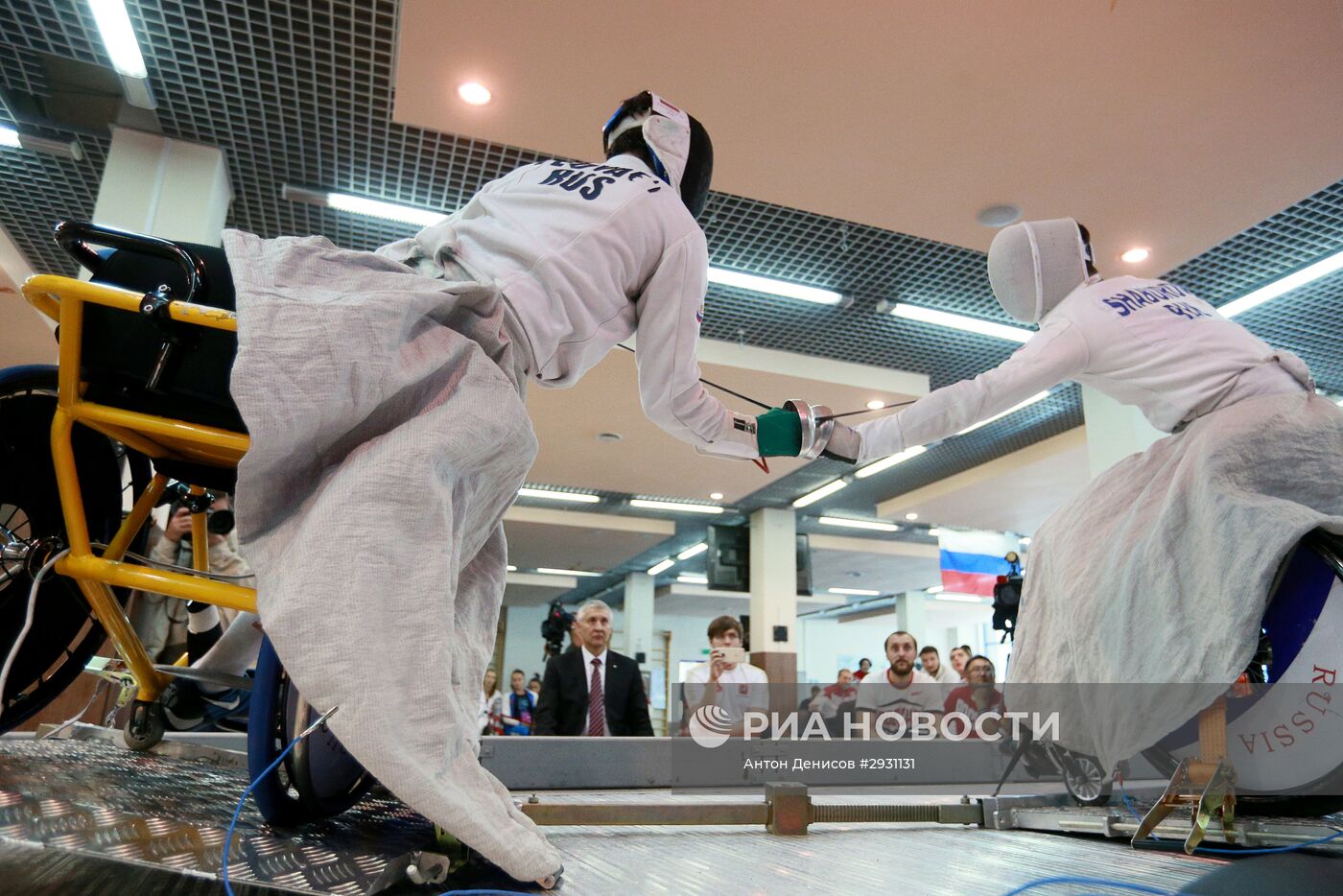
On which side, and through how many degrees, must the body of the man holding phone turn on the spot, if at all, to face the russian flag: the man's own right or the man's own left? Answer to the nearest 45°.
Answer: approximately 135° to the man's own left

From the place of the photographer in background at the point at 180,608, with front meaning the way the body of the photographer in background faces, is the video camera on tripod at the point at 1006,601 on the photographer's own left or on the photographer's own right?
on the photographer's own left

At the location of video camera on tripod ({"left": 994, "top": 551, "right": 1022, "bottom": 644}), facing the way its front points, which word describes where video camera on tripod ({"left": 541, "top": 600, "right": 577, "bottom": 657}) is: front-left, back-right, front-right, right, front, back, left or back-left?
back-right

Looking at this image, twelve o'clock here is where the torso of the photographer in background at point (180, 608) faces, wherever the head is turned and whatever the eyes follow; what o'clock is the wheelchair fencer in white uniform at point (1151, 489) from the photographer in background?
The wheelchair fencer in white uniform is roughly at 11 o'clock from the photographer in background.

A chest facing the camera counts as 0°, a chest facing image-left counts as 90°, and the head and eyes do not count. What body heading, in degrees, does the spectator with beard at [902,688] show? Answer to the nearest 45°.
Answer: approximately 0°

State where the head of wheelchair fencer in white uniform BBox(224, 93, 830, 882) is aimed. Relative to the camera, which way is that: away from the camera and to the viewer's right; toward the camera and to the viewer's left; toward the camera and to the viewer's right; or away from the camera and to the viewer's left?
away from the camera and to the viewer's right
